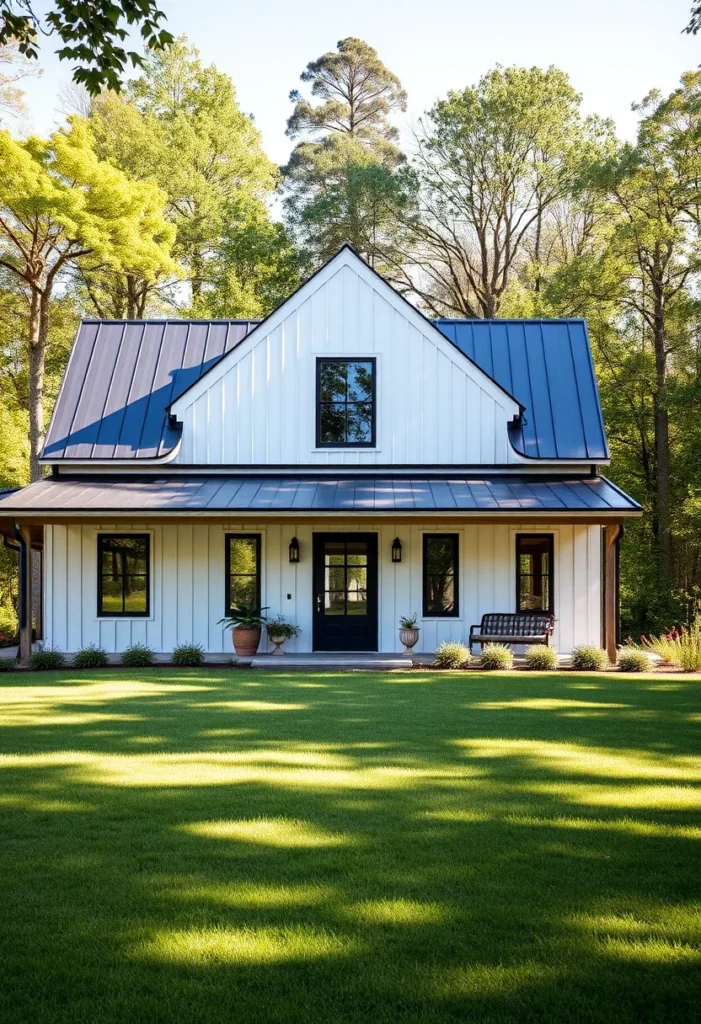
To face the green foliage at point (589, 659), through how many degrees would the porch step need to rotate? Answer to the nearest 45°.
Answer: approximately 90° to its left

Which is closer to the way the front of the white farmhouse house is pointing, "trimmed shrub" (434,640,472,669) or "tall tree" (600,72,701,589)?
the trimmed shrub

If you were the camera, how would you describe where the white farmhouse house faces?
facing the viewer

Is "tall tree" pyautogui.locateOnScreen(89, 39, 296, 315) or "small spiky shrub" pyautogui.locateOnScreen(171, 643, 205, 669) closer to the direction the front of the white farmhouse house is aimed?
the small spiky shrub

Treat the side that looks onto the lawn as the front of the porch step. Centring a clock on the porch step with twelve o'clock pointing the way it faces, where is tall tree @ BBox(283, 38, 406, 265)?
The tall tree is roughly at 6 o'clock from the porch step.

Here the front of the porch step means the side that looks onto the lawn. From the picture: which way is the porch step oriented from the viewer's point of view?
toward the camera

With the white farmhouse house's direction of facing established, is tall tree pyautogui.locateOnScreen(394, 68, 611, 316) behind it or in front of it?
behind

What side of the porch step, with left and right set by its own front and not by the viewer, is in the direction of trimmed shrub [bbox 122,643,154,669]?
right

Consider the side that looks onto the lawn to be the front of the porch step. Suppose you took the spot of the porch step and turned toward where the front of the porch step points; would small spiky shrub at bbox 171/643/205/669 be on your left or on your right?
on your right

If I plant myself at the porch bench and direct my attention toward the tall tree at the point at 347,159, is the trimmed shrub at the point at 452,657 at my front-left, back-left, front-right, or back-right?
back-left

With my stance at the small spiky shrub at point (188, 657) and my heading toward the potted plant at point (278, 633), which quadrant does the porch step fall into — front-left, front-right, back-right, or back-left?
front-right

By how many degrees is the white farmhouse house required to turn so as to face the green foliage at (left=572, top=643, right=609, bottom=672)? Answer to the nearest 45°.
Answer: approximately 45° to its left

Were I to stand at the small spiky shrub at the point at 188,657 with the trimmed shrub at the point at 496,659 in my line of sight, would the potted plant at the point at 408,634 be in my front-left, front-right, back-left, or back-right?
front-left
